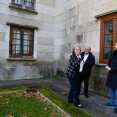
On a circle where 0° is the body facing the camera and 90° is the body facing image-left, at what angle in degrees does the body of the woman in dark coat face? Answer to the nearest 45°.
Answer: approximately 315°
